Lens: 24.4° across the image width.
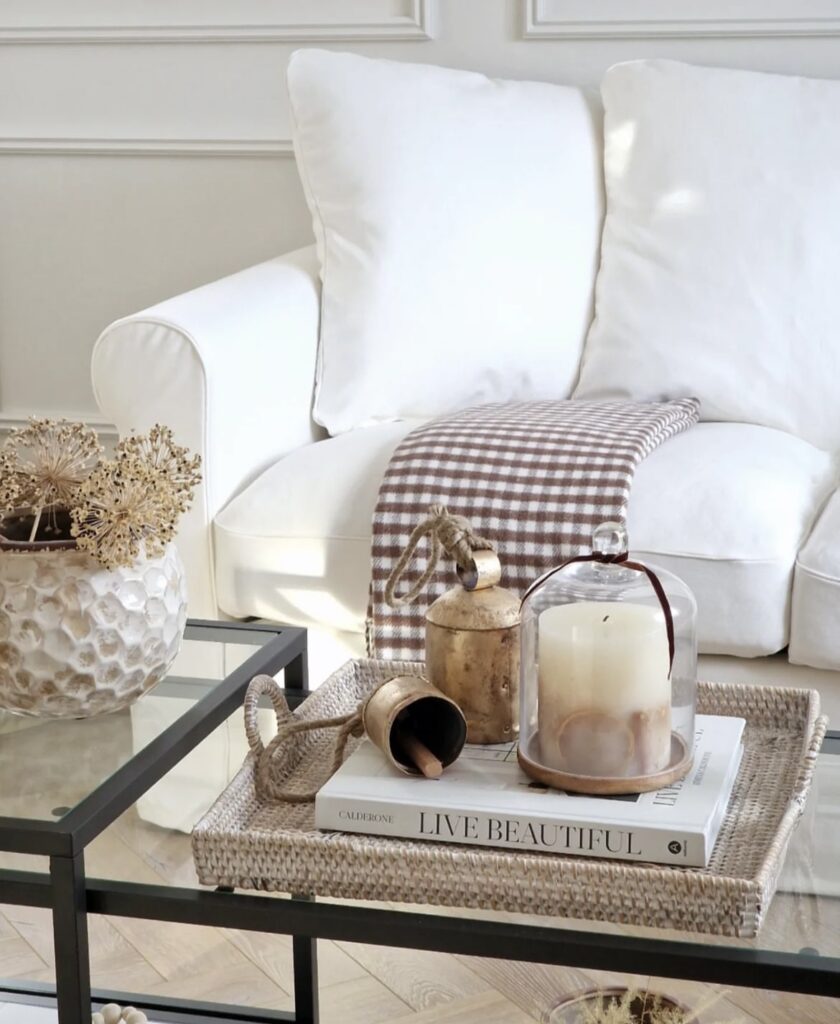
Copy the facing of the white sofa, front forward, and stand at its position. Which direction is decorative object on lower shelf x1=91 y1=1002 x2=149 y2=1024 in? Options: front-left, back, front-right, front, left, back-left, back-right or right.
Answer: front

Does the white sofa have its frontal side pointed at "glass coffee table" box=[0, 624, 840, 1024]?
yes

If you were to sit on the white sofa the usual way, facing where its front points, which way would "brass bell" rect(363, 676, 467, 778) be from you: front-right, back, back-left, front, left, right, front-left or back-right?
front

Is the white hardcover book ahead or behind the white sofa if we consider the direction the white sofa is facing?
ahead

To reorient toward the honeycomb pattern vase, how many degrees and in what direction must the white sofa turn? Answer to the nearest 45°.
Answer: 0° — it already faces it

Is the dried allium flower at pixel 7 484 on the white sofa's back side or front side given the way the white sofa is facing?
on the front side

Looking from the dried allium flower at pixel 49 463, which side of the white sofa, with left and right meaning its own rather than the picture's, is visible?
front

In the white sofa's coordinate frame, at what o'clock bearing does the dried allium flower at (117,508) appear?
The dried allium flower is roughly at 12 o'clock from the white sofa.

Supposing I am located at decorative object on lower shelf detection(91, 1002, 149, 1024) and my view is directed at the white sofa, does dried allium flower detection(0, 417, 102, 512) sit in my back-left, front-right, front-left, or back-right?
front-left

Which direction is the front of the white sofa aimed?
toward the camera

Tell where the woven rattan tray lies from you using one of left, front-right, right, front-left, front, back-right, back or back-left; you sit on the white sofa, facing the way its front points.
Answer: front
